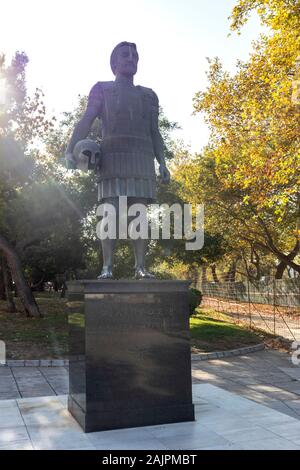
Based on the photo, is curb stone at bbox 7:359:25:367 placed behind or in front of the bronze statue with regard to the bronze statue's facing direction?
behind

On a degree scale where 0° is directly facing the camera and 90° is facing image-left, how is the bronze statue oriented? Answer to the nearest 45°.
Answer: approximately 0°

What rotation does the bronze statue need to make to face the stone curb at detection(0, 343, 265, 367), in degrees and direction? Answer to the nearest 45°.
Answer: approximately 180°

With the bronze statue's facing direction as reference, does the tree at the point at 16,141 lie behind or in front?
behind

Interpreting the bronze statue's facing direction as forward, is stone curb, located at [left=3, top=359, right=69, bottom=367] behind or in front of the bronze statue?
behind

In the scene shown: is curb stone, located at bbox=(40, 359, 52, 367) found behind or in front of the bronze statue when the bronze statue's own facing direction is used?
behind

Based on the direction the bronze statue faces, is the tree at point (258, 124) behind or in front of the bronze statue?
behind
